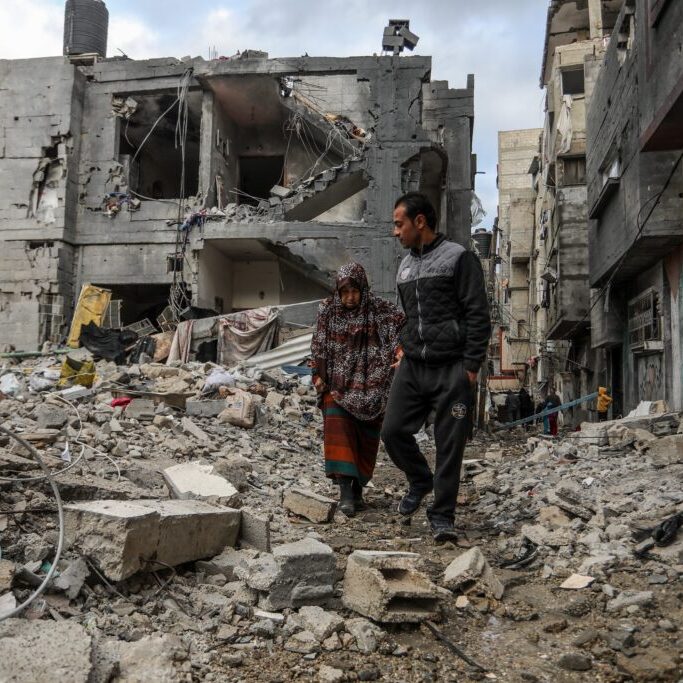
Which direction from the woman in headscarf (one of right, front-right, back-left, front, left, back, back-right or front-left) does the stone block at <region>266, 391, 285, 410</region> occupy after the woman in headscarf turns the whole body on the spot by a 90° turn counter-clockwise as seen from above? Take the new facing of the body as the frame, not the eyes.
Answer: left

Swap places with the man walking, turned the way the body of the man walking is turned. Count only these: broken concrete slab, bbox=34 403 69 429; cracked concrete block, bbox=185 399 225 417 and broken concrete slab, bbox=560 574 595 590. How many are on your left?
1

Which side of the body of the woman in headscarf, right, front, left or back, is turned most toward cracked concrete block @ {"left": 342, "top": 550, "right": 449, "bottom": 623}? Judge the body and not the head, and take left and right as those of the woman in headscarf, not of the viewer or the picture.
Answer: front

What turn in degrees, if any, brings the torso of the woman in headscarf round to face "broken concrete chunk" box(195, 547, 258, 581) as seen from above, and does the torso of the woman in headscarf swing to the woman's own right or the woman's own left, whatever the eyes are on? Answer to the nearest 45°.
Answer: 0° — they already face it

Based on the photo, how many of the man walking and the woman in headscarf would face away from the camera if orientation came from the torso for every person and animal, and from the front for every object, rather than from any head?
0

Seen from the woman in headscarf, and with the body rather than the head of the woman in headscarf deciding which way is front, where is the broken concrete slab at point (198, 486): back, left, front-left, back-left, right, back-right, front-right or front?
front-right

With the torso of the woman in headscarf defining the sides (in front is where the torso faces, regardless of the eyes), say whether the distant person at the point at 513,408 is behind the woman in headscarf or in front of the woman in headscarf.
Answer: behind

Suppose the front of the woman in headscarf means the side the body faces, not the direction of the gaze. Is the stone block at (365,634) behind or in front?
in front

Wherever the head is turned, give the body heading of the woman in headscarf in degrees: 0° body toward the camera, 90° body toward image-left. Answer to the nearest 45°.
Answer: approximately 0°

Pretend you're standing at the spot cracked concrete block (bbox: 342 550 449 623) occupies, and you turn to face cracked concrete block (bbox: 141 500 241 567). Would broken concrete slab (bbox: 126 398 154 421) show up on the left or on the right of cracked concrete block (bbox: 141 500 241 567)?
right

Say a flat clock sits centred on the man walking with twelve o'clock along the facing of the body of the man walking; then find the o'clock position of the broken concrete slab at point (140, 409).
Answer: The broken concrete slab is roughly at 3 o'clock from the man walking.

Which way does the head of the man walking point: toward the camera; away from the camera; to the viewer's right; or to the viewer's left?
to the viewer's left

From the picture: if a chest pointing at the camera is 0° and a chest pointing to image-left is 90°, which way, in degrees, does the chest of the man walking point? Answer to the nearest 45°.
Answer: approximately 45°

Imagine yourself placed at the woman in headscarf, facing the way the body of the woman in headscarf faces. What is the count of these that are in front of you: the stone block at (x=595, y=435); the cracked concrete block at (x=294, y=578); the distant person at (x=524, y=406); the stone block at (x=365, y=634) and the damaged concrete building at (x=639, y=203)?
2

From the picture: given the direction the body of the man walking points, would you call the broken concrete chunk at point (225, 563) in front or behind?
in front
